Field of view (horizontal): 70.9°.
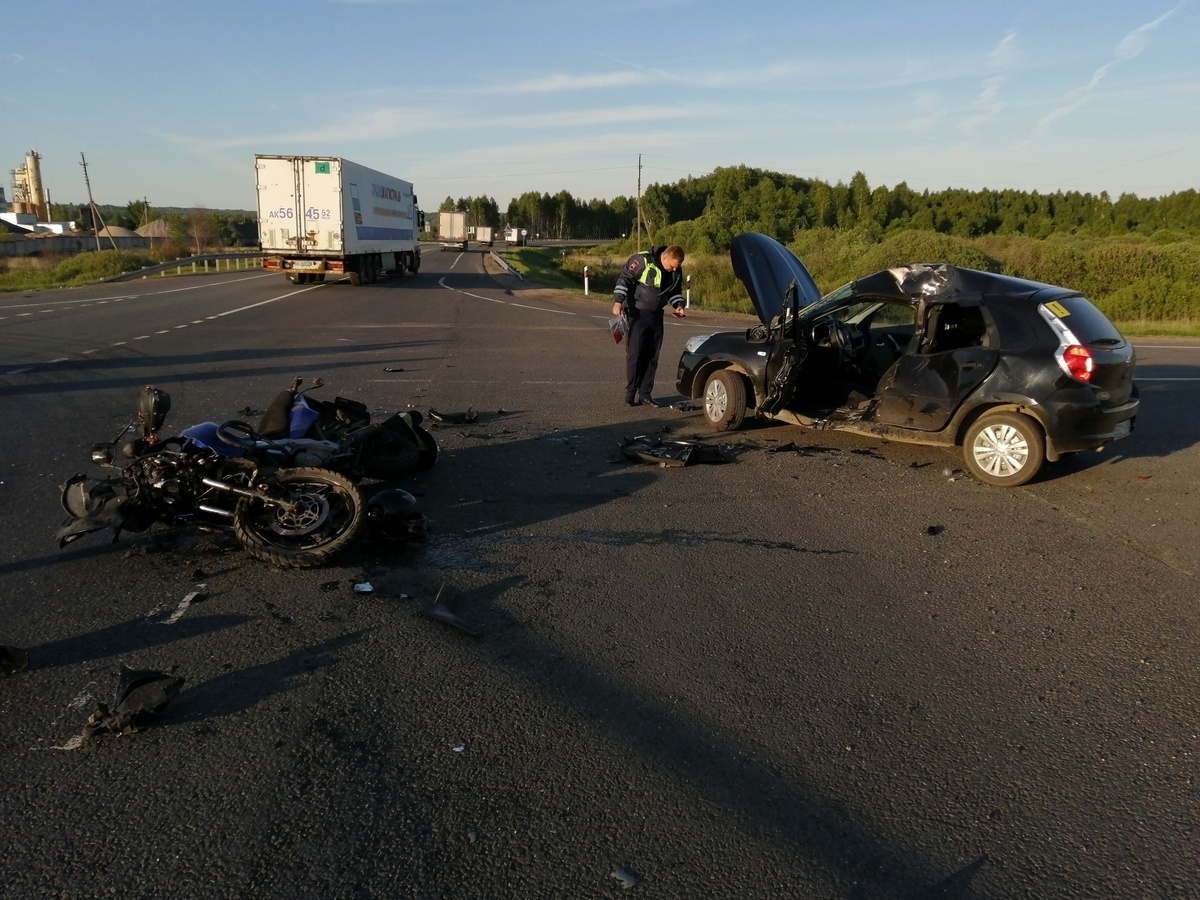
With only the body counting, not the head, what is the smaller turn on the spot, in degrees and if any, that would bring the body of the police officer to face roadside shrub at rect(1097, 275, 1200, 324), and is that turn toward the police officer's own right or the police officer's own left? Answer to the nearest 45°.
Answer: approximately 90° to the police officer's own left

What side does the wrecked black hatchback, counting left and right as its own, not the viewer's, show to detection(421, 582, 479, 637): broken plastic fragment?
left

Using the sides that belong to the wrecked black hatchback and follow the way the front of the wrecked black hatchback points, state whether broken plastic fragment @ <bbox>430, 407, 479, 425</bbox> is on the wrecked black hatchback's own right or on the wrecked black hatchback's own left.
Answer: on the wrecked black hatchback's own left

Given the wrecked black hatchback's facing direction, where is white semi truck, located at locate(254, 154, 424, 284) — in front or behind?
in front

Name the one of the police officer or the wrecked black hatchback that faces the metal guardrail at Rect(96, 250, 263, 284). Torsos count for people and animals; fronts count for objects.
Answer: the wrecked black hatchback

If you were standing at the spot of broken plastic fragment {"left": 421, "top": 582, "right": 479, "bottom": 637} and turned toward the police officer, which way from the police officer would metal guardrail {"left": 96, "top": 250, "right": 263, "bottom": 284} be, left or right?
left

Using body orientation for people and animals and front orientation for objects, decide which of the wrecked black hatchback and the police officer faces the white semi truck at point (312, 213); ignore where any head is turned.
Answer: the wrecked black hatchback

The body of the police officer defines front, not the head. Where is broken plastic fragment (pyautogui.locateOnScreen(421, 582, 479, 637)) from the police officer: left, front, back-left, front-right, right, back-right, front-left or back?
front-right

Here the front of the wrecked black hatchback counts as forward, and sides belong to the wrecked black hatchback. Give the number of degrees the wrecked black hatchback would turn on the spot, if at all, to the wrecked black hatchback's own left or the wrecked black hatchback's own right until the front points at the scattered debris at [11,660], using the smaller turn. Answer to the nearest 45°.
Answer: approximately 90° to the wrecked black hatchback's own left

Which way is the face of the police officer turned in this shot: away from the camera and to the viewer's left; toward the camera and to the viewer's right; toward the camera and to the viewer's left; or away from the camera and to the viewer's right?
toward the camera and to the viewer's right

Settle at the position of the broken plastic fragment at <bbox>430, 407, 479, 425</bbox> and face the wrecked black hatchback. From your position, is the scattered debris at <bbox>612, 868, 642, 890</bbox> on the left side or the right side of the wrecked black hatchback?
right

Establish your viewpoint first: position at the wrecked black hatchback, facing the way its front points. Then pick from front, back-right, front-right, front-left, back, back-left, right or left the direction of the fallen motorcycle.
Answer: left

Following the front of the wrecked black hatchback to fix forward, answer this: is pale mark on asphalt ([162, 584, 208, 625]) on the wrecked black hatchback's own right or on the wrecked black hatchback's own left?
on the wrecked black hatchback's own left

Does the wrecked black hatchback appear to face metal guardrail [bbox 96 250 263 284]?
yes

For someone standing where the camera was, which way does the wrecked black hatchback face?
facing away from the viewer and to the left of the viewer

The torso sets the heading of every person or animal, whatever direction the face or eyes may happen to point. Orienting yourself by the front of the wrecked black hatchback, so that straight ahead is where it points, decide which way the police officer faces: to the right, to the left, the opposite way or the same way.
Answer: the opposite way
